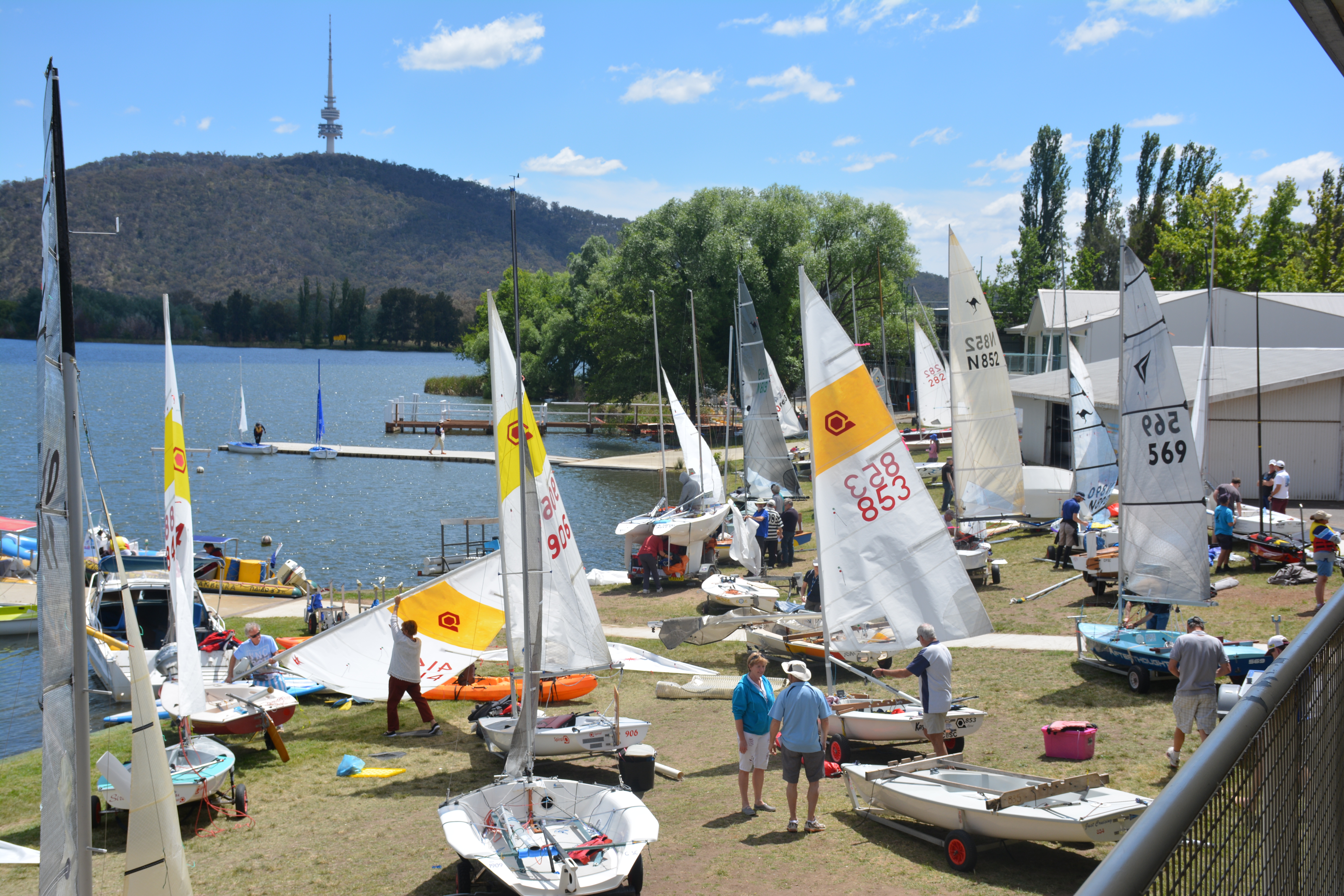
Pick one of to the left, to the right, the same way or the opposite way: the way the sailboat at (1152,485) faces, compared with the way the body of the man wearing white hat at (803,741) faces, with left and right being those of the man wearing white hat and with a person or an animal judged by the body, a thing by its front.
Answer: to the left

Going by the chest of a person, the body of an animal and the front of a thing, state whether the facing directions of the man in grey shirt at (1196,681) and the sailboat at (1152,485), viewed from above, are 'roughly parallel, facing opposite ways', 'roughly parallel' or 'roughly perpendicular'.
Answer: roughly perpendicular

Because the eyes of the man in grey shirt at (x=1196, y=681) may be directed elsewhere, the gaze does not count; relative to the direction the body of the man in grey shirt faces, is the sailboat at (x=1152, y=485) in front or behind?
in front

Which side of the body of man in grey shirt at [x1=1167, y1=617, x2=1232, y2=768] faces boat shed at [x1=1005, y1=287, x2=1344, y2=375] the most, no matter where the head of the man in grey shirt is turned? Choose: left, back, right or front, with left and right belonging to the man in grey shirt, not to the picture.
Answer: front

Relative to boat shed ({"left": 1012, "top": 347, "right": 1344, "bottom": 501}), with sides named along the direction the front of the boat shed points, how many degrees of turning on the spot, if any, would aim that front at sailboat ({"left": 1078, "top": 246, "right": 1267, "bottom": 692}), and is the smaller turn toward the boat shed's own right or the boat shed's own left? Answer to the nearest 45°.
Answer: approximately 45° to the boat shed's own left

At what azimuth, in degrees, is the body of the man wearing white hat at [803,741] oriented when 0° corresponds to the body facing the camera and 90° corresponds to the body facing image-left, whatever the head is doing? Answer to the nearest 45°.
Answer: approximately 180°

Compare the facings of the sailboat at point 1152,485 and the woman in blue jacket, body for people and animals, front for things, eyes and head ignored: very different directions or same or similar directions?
very different directions

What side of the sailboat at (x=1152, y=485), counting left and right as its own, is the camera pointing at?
left

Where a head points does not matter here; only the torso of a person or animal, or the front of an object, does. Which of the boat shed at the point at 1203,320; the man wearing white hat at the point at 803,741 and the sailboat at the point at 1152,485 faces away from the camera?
the man wearing white hat

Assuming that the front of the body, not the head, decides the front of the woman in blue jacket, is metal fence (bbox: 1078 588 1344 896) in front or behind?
in front

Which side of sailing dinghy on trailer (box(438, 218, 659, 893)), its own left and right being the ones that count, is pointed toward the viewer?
back
